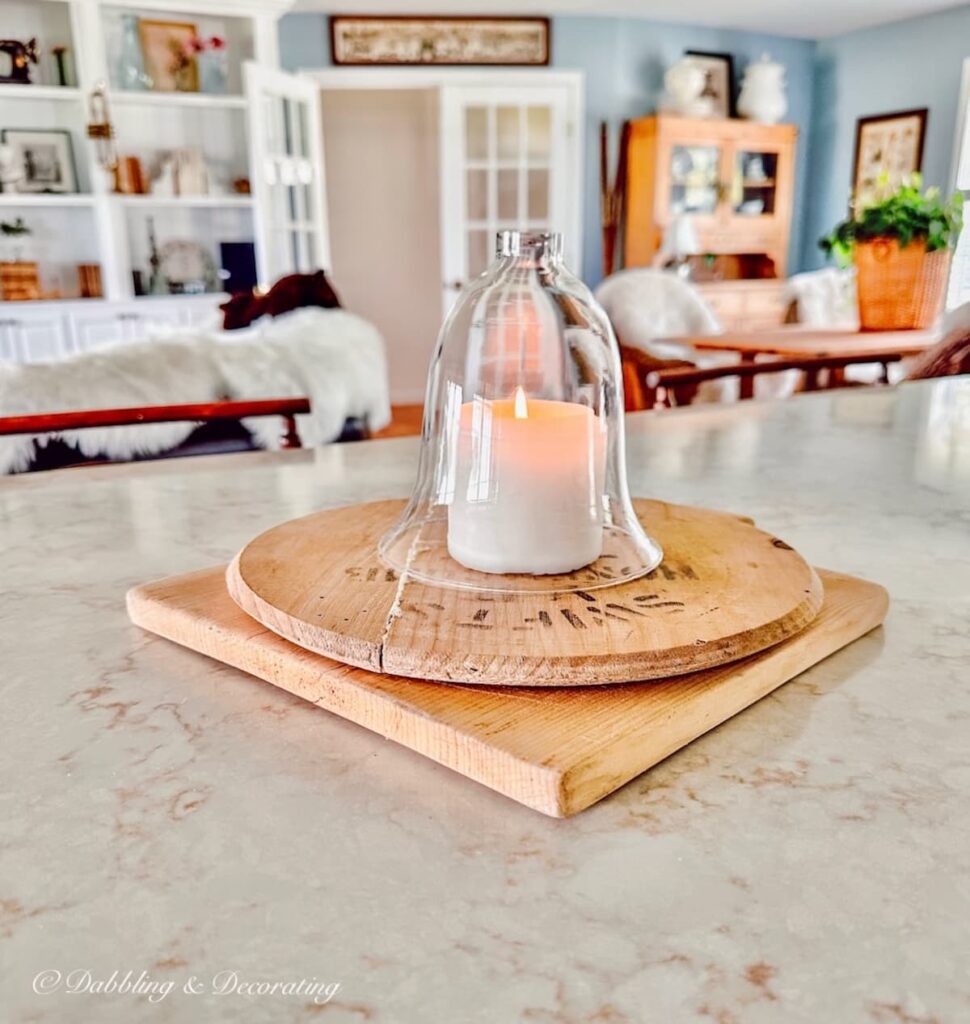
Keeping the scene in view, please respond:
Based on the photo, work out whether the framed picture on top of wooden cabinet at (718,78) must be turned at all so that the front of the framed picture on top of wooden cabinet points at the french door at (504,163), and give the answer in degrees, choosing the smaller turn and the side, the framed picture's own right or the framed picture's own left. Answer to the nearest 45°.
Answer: approximately 45° to the framed picture's own right

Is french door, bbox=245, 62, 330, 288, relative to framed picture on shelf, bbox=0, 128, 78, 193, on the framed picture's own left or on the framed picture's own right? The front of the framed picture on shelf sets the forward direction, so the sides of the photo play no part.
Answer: on the framed picture's own left

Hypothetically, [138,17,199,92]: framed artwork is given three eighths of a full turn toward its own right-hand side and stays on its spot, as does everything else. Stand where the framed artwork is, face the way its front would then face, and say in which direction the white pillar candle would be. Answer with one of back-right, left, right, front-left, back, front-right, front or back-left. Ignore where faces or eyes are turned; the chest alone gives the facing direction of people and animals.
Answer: back-left

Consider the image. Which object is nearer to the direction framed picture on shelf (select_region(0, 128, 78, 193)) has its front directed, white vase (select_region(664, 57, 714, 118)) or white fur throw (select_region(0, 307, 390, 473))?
the white fur throw

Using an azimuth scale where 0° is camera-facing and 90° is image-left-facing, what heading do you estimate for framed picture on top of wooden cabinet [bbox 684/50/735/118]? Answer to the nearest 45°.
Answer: approximately 0°

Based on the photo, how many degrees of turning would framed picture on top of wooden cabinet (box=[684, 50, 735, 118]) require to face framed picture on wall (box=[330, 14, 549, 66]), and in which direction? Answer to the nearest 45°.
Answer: approximately 45° to its right

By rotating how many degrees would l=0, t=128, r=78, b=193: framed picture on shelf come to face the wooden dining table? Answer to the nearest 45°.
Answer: approximately 45° to its left

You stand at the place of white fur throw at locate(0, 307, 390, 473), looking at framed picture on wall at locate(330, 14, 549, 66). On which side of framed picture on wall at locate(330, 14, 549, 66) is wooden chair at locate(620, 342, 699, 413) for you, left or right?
right

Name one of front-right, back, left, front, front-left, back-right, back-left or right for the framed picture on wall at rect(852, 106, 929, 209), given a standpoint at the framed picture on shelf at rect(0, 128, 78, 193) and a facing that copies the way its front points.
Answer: left

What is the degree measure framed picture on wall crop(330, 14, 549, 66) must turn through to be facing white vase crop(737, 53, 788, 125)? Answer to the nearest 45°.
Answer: approximately 90° to its left

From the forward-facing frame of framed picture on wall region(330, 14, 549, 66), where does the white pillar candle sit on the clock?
The white pillar candle is roughly at 12 o'clock from the framed picture on wall.
